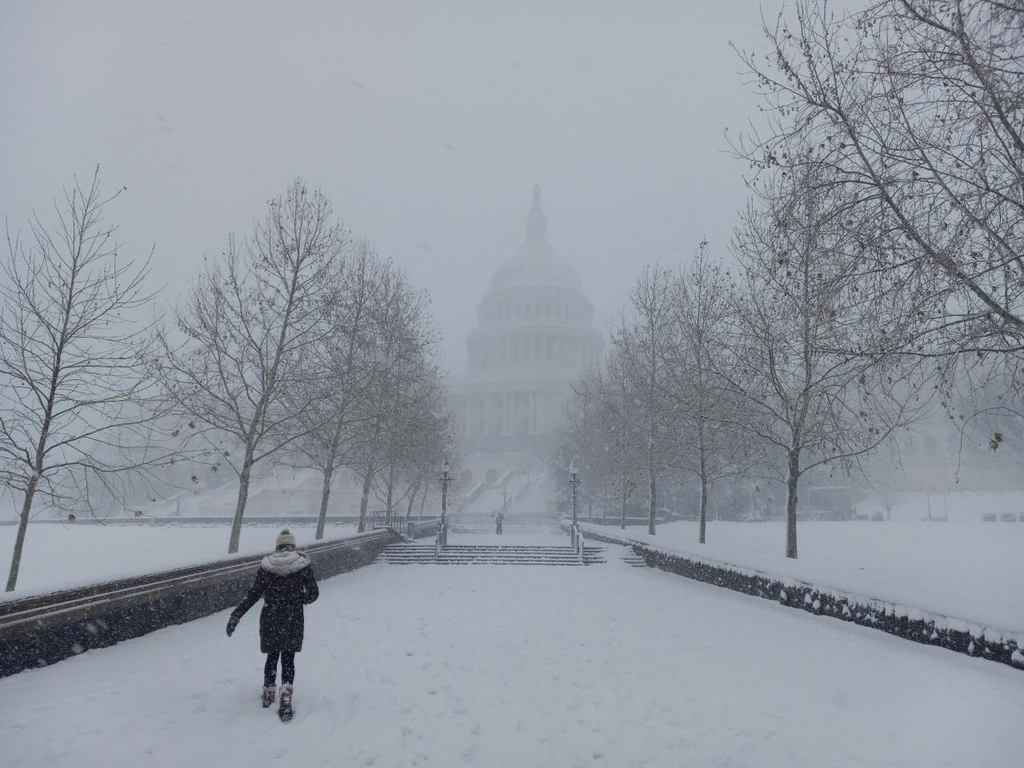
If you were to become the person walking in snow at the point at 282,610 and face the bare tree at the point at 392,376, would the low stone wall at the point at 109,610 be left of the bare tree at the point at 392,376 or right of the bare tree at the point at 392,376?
left

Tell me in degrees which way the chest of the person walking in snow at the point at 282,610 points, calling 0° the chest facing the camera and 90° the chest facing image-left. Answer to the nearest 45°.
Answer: approximately 180°

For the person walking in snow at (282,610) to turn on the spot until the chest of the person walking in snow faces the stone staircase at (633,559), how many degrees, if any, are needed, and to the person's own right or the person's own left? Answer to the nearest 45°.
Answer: approximately 45° to the person's own right

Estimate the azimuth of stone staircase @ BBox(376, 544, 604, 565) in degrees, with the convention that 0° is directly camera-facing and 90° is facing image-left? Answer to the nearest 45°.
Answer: approximately 0°

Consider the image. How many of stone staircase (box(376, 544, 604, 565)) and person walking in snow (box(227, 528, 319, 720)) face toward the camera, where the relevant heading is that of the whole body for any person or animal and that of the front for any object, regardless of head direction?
1

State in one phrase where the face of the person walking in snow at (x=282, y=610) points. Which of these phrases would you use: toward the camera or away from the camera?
away from the camera

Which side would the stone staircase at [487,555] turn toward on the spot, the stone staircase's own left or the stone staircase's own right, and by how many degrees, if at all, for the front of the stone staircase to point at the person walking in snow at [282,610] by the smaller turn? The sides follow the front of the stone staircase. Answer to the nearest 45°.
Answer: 0° — it already faces them

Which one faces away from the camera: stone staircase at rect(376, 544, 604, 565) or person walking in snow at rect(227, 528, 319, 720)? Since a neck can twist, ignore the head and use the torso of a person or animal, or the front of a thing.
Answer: the person walking in snow

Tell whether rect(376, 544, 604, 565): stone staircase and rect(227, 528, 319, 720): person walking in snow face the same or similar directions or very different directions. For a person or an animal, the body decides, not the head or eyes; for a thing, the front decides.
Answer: very different directions
